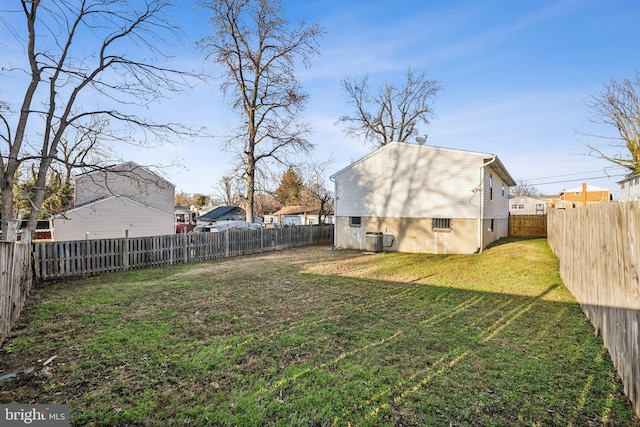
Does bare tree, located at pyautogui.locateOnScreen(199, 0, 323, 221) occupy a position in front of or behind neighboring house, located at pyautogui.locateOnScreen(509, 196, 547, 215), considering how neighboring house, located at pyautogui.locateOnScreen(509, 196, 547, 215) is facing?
in front

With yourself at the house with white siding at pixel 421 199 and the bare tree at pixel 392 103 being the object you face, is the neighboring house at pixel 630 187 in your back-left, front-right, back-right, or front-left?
front-right

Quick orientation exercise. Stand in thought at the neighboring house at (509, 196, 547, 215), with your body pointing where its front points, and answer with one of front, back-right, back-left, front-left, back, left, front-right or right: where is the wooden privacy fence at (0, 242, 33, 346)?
front

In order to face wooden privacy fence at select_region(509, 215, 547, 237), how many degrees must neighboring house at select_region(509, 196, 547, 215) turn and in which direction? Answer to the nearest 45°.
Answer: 0° — it already faces it

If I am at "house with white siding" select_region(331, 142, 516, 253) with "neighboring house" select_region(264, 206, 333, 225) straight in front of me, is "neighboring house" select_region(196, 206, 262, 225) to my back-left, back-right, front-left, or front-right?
front-left

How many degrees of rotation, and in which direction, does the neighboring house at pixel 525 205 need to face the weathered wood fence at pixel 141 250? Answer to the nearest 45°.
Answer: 0° — it already faces it

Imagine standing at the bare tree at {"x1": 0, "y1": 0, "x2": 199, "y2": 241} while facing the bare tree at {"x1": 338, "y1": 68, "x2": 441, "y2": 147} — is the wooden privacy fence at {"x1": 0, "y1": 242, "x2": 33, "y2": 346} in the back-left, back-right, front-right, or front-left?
back-right

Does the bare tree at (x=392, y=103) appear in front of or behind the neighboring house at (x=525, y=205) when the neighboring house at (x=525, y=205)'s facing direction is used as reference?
in front

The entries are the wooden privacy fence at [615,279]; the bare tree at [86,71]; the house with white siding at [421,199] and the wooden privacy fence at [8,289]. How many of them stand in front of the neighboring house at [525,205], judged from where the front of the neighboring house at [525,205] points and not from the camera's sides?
4

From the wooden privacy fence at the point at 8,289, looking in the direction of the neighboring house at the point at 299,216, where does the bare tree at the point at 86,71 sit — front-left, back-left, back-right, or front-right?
front-left

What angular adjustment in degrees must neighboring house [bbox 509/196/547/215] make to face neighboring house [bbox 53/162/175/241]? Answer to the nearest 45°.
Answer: approximately 45° to its right

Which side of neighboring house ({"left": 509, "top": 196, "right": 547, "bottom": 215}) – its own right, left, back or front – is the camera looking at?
front

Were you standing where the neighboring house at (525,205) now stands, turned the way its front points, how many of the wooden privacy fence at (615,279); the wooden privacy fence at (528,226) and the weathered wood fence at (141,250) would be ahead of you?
3

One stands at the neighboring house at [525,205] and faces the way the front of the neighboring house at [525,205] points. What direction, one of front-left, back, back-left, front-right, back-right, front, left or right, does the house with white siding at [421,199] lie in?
front
